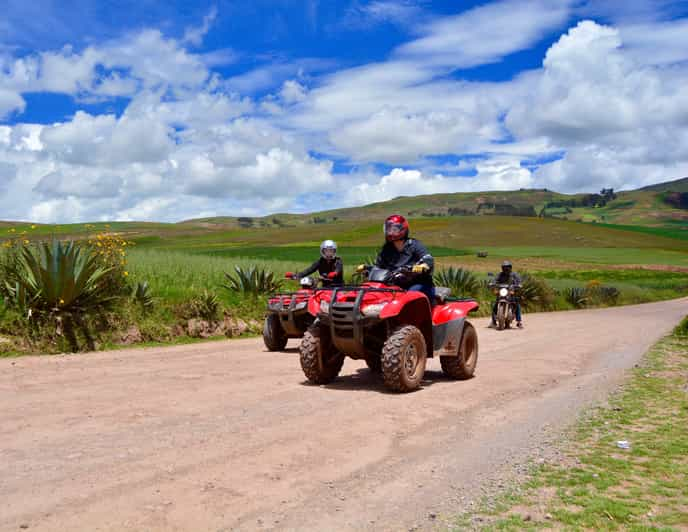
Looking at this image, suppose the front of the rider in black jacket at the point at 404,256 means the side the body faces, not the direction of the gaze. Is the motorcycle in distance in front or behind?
behind

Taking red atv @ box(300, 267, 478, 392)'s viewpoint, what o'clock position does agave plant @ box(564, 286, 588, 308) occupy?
The agave plant is roughly at 5 o'clock from the red atv.

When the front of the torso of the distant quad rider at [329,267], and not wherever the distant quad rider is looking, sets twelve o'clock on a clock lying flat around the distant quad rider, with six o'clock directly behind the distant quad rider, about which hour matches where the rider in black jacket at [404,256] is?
The rider in black jacket is roughly at 10 o'clock from the distant quad rider.

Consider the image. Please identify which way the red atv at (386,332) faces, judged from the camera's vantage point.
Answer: facing the viewer and to the left of the viewer

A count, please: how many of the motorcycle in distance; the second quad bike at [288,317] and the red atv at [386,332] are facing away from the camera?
0

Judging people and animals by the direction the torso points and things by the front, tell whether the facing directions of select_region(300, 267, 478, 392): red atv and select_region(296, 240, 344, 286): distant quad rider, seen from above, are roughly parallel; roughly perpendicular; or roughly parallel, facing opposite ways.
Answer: roughly parallel

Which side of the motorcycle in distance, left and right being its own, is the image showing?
front

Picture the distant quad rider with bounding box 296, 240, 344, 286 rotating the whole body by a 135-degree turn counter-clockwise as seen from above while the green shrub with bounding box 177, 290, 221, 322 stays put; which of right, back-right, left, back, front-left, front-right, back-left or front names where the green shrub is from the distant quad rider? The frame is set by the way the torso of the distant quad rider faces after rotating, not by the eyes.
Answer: back-left

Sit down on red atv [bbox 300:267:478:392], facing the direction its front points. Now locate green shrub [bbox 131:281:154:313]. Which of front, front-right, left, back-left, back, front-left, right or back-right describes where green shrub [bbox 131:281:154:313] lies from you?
right

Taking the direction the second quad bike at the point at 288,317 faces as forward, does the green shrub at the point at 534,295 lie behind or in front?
behind

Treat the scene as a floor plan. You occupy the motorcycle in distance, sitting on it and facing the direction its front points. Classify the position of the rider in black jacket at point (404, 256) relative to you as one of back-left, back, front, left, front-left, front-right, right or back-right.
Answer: front

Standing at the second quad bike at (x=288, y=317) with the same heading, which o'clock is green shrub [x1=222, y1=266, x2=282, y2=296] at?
The green shrub is roughly at 4 o'clock from the second quad bike.

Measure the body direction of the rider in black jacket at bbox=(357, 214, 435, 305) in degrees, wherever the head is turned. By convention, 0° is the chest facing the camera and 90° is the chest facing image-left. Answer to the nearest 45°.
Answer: approximately 45°

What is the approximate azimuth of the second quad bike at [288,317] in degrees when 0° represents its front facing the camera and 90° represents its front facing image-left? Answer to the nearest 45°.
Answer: approximately 45°
